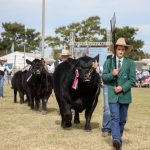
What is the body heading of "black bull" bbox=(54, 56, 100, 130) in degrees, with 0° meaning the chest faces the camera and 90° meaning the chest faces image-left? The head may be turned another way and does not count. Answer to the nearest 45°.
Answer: approximately 0°

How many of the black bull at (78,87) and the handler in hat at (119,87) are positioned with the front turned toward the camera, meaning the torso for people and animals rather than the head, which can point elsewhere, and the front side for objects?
2

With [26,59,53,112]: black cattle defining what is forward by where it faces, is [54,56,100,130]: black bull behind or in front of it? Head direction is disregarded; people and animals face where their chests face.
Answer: in front

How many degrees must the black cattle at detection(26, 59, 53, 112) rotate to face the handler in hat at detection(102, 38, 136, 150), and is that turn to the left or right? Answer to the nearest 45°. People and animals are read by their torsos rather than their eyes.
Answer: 0° — it already faces them

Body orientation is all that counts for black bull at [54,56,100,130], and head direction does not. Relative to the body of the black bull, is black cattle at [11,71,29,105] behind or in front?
behind

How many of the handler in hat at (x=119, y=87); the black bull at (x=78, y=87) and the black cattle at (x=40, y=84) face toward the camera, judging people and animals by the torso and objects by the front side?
3

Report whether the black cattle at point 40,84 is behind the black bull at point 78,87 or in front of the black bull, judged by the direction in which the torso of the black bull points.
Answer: behind

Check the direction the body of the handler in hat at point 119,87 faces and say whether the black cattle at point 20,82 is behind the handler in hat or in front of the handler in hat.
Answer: behind

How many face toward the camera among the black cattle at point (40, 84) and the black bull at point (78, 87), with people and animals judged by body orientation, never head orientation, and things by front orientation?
2
